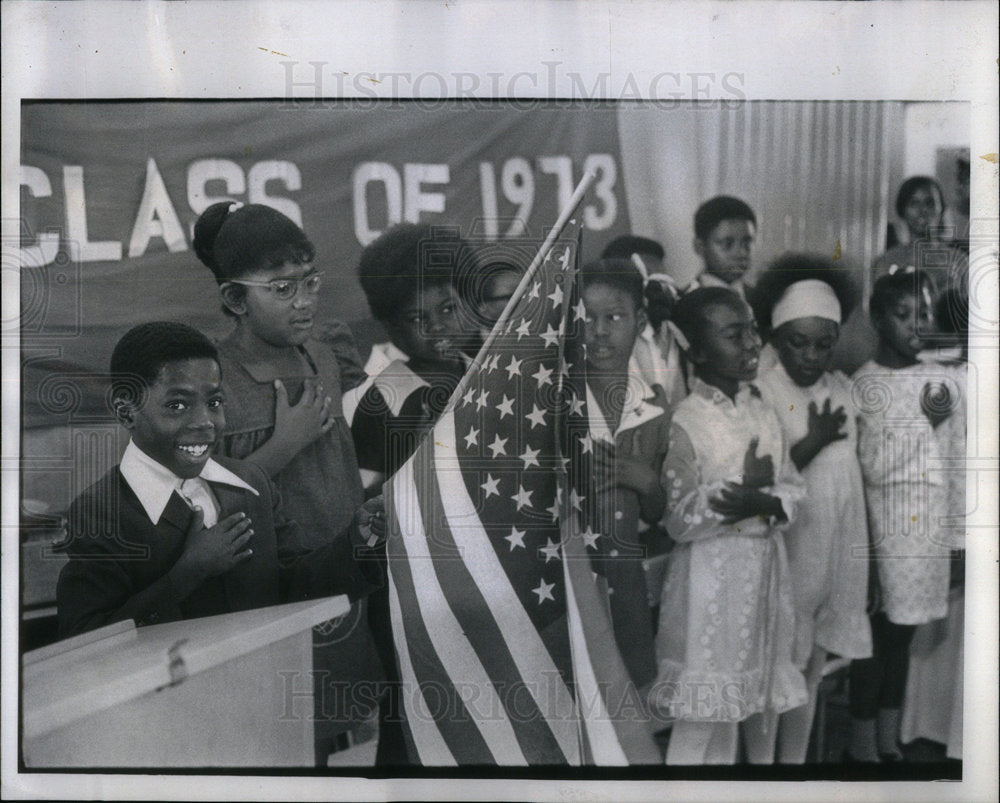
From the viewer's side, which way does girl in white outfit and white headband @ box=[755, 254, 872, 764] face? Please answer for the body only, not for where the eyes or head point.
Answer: toward the camera

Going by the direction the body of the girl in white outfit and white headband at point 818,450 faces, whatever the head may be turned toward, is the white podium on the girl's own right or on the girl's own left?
on the girl's own right

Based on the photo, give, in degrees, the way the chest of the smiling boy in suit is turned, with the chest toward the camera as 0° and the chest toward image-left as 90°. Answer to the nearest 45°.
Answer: approximately 315°

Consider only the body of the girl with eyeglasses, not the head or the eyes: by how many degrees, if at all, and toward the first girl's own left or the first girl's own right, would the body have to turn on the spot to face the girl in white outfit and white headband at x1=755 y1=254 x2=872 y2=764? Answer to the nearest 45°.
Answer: approximately 45° to the first girl's own left

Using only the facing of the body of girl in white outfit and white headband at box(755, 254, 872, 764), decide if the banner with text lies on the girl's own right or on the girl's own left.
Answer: on the girl's own right

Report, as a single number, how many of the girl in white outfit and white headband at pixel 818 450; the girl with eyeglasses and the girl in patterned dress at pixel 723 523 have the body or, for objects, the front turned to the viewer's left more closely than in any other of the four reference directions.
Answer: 0
